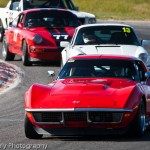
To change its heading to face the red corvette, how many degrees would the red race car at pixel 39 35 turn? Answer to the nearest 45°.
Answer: approximately 45° to its right

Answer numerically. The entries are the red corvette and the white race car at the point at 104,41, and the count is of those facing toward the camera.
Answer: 2

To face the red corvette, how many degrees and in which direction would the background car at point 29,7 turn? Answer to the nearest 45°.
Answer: approximately 45° to its right

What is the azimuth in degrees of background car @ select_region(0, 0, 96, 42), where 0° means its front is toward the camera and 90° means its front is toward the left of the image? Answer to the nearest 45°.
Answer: approximately 315°

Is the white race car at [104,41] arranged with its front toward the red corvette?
yes

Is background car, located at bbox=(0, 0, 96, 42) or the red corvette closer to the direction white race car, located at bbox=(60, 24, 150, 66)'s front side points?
the red corvette

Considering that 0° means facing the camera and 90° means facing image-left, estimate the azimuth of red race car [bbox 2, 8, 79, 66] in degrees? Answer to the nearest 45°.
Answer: approximately 315°

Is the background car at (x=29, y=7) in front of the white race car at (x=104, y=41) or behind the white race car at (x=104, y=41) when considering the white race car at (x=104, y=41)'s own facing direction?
behind

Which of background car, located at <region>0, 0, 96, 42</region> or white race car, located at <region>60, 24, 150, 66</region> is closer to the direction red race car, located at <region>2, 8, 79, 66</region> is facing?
the white race car
